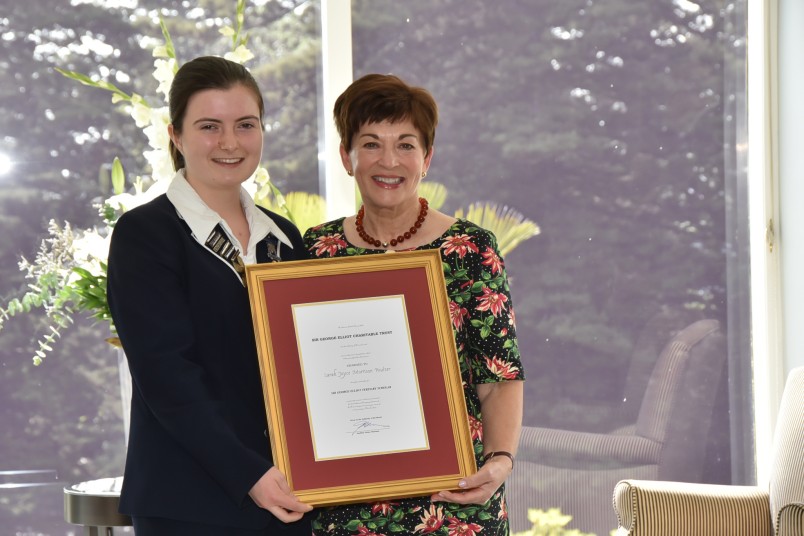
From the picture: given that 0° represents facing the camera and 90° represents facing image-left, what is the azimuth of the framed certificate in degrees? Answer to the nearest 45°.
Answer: approximately 0°

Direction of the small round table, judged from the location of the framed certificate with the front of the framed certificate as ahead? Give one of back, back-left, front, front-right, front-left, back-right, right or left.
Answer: back-right

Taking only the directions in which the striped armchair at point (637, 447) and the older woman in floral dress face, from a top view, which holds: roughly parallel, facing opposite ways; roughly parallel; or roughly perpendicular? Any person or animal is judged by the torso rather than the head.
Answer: roughly perpendicular

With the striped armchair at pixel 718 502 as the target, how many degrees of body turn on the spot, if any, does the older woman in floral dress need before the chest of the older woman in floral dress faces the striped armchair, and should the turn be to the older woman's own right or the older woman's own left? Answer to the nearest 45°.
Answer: approximately 135° to the older woman's own left

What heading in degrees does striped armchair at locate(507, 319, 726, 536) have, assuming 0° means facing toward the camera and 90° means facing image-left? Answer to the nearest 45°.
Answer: approximately 90°

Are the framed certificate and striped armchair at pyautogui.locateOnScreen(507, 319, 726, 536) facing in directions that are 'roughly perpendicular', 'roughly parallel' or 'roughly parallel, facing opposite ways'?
roughly perpendicular

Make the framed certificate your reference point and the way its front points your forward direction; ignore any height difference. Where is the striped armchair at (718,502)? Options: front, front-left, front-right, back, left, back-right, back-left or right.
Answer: back-left

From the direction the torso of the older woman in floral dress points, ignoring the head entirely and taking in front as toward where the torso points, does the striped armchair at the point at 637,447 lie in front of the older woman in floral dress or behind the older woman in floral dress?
behind
